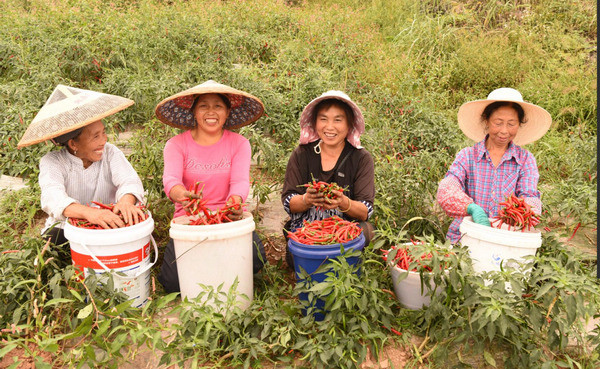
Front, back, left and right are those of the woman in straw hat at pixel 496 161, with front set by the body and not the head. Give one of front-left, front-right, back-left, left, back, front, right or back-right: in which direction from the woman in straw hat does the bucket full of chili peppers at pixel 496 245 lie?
front

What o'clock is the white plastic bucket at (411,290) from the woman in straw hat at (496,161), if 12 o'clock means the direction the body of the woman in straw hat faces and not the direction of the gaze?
The white plastic bucket is roughly at 1 o'clock from the woman in straw hat.

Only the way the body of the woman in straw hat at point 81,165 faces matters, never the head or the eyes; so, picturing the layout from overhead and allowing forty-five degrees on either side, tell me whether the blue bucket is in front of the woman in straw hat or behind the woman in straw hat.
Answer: in front

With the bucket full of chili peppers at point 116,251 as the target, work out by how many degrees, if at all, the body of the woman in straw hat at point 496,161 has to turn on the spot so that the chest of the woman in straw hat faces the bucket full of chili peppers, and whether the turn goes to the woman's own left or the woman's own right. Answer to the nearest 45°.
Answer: approximately 45° to the woman's own right

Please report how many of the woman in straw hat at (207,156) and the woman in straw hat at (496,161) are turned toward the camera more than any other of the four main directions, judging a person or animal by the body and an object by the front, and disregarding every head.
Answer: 2

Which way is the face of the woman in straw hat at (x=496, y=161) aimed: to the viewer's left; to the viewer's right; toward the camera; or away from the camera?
toward the camera

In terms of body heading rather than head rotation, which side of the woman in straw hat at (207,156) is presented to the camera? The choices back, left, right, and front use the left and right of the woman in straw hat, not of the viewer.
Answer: front

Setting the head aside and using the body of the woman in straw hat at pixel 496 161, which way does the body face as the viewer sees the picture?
toward the camera

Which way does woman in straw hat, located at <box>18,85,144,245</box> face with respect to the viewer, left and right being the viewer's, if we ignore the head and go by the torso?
facing the viewer and to the right of the viewer

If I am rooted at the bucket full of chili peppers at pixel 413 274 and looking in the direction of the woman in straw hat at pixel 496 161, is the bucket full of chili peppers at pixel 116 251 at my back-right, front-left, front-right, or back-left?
back-left

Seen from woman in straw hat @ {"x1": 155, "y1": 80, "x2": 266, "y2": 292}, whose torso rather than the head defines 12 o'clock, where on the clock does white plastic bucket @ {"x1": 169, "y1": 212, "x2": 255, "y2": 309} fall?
The white plastic bucket is roughly at 12 o'clock from the woman in straw hat.

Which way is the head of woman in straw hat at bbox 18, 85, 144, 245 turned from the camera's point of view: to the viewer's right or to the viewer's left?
to the viewer's right

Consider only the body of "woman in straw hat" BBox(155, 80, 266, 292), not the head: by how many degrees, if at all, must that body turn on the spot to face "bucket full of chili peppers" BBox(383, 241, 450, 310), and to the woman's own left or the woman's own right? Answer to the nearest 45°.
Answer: approximately 45° to the woman's own left

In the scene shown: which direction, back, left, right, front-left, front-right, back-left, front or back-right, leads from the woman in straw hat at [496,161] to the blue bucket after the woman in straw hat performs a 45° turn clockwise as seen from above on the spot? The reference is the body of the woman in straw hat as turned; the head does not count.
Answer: front

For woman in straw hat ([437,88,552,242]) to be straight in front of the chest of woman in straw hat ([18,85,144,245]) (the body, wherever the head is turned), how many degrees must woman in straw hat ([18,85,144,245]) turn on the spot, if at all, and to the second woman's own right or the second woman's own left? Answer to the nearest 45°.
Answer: approximately 45° to the second woman's own left

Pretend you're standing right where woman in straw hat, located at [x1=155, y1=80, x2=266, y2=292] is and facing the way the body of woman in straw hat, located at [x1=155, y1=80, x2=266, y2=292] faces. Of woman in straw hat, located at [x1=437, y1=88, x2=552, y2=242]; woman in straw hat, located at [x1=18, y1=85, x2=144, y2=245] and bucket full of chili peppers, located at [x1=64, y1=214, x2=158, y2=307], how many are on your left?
1

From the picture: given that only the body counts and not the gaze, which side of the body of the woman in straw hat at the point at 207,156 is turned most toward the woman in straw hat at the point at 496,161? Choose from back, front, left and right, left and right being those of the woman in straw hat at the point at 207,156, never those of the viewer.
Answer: left

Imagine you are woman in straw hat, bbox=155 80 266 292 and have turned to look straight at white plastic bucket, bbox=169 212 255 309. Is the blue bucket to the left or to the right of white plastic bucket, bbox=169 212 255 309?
left
